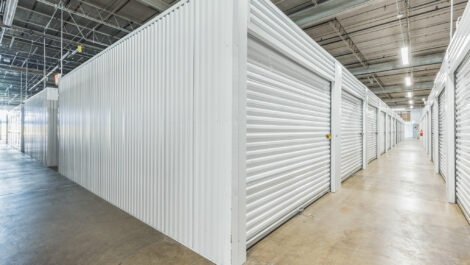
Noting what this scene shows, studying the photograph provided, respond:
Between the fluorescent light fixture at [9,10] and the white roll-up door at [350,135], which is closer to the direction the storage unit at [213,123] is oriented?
the white roll-up door

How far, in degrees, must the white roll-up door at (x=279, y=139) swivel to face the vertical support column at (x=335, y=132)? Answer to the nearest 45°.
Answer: approximately 90° to its left

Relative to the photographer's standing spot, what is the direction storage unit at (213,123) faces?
facing the viewer and to the right of the viewer

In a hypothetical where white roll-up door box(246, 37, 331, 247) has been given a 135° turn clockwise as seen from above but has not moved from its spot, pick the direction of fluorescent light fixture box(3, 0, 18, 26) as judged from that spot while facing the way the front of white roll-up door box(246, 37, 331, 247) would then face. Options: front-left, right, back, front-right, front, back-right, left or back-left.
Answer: front
